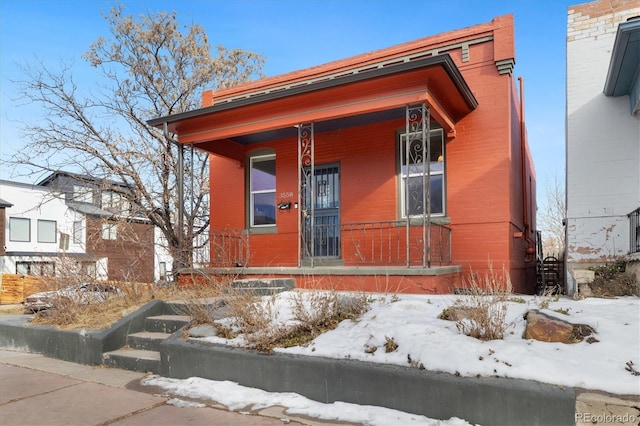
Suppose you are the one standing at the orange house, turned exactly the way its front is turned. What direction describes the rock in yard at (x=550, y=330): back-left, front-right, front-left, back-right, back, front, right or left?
front-left

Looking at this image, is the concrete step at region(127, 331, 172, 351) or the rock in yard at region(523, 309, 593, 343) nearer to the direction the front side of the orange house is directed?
the concrete step

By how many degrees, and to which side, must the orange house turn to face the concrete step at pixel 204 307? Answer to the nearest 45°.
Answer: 0° — it already faces it

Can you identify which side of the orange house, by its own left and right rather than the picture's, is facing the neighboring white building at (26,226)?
right

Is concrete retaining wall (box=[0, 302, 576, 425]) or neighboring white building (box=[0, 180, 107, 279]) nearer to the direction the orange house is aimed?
the concrete retaining wall

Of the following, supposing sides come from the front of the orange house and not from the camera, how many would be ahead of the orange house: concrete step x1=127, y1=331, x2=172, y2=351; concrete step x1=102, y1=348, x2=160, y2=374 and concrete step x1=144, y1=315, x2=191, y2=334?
3

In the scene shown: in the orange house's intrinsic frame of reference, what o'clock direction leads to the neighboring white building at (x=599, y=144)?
The neighboring white building is roughly at 8 o'clock from the orange house.

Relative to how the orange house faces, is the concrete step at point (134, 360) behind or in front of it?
in front

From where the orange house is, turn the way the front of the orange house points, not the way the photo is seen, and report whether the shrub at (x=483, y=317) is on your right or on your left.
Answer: on your left

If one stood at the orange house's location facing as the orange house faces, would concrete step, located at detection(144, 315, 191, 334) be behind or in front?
in front

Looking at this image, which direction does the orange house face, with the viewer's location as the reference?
facing the viewer and to the left of the viewer

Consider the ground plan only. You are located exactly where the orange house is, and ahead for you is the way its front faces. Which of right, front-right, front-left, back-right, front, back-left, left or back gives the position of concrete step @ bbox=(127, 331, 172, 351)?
front
